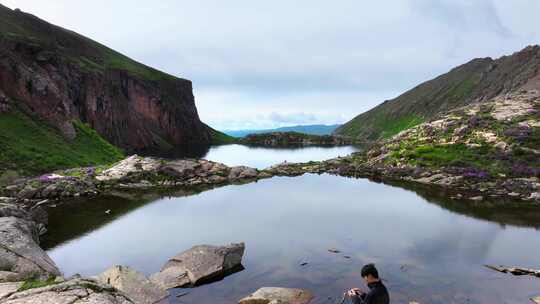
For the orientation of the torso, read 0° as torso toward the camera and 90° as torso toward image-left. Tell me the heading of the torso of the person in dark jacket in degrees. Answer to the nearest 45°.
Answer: approximately 90°

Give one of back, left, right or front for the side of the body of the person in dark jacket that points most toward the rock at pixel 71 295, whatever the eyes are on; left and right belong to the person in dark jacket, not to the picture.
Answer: front

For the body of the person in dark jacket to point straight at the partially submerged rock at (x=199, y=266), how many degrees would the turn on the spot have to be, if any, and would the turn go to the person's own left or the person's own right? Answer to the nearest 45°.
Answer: approximately 45° to the person's own right

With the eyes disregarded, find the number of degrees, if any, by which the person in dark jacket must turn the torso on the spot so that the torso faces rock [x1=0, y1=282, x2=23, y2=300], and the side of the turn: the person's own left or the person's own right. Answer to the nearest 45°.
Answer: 0° — they already face it

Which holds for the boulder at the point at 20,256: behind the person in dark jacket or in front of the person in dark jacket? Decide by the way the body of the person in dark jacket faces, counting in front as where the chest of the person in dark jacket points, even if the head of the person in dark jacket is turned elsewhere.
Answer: in front

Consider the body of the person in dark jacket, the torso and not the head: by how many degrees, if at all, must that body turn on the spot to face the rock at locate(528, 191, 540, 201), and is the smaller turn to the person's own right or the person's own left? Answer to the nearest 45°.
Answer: approximately 135° to the person's own right

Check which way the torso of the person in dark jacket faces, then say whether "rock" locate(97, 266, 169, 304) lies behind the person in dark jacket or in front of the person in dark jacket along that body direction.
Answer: in front

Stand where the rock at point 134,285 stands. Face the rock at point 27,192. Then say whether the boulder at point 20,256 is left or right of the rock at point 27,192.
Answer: left
